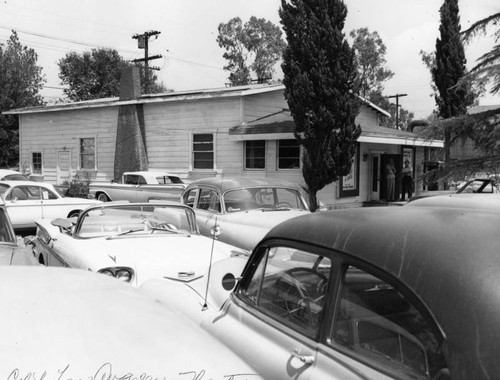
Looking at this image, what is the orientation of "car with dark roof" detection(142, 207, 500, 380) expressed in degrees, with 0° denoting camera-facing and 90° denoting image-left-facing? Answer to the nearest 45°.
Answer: approximately 135°

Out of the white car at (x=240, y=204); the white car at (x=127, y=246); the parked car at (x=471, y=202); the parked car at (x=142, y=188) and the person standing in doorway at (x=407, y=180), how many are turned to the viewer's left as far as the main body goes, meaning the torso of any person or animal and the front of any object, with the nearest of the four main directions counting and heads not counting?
2

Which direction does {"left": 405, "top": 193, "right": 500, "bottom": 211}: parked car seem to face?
to the viewer's left

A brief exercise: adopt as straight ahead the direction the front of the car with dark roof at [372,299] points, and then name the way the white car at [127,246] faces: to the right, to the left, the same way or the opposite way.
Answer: the opposite way

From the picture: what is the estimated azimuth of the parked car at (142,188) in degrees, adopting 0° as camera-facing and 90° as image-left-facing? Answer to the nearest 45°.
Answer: approximately 90°
